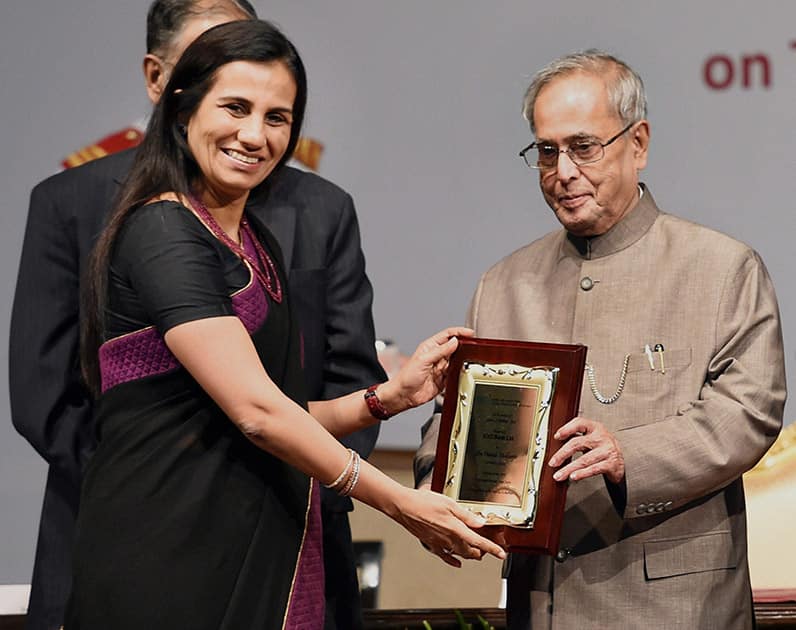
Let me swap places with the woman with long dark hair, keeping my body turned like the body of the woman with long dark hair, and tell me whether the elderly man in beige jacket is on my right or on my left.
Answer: on my left

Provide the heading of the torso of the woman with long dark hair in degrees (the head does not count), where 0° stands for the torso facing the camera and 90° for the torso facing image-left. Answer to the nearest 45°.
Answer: approximately 315°
